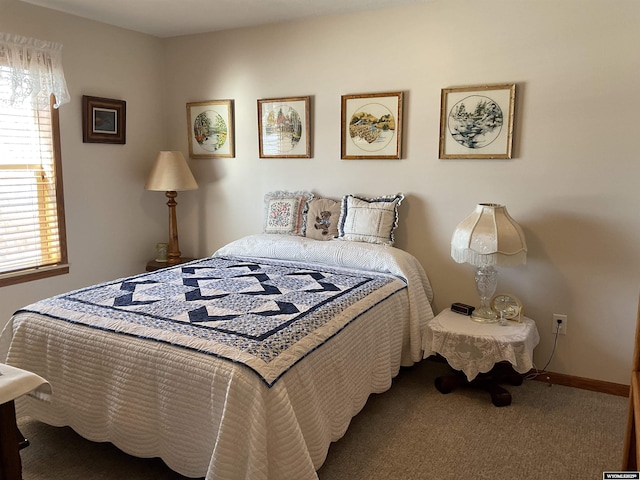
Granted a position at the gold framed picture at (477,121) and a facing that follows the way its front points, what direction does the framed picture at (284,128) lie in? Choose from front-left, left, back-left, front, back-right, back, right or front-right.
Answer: right

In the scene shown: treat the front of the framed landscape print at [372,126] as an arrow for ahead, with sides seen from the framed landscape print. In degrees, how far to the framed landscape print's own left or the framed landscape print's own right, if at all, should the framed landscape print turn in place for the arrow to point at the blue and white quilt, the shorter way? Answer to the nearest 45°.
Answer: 0° — it already faces it

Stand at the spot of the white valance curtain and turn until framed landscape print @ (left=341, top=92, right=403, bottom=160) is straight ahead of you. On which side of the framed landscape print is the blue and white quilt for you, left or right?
right

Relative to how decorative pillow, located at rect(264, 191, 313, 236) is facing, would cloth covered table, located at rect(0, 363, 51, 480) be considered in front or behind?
in front

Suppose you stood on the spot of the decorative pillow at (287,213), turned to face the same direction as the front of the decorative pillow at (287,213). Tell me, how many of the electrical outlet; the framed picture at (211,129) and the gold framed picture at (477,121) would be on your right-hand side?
1

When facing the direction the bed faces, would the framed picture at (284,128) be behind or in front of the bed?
behind

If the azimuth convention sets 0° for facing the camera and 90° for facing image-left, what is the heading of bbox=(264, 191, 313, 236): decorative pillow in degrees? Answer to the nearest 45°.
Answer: approximately 45°

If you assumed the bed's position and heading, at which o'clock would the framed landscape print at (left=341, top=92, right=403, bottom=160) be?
The framed landscape print is roughly at 6 o'clock from the bed.

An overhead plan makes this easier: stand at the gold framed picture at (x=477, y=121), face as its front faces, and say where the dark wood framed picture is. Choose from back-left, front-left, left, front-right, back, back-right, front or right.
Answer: right

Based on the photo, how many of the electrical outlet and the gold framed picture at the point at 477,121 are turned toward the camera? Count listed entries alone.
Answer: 2
